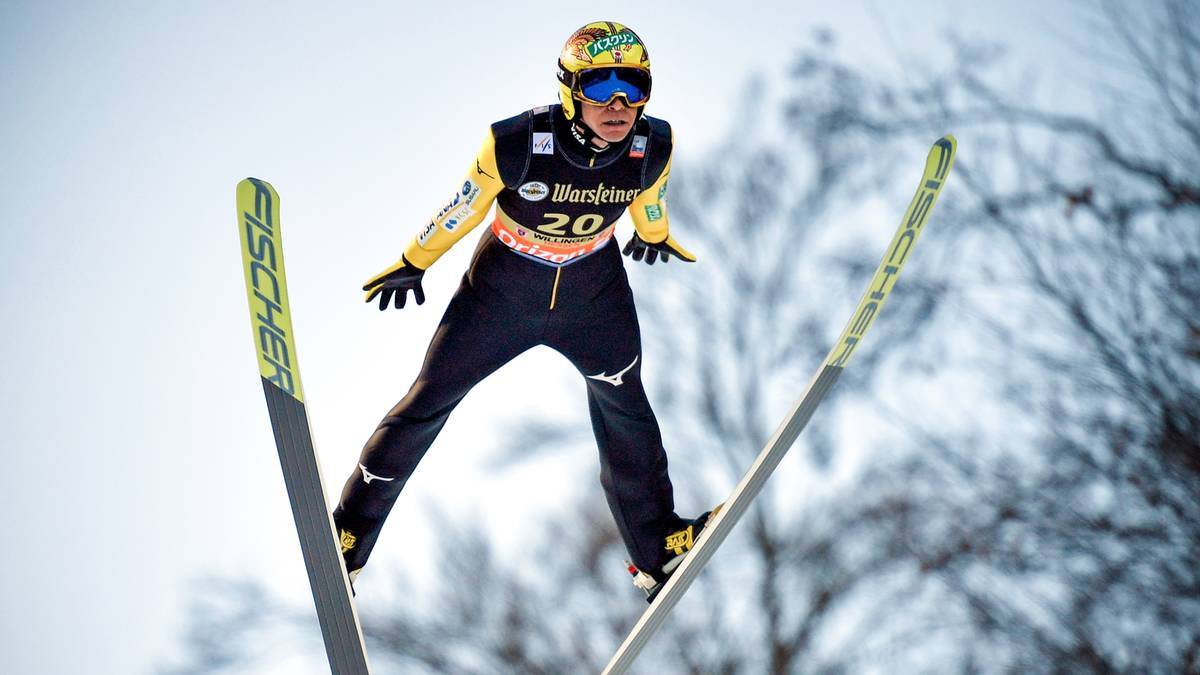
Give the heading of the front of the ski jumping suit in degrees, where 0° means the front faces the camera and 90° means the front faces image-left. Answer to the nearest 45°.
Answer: approximately 0°
